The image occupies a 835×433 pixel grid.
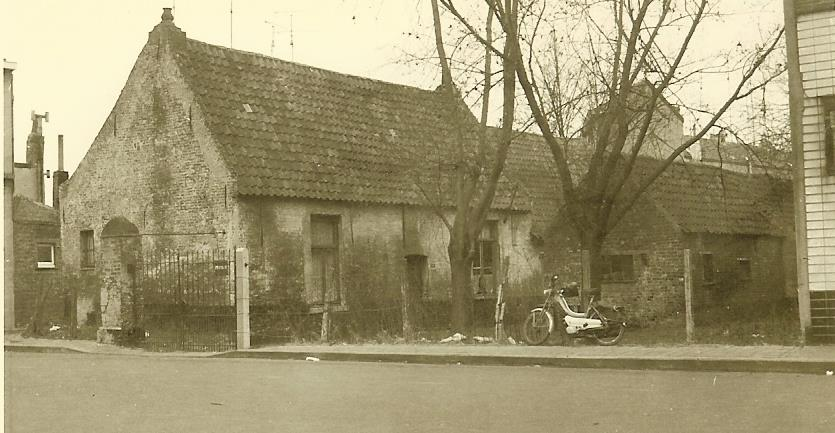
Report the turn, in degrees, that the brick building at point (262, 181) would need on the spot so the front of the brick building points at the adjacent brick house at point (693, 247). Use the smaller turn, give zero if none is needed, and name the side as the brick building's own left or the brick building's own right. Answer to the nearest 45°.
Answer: approximately 45° to the brick building's own left

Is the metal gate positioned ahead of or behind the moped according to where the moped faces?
ahead

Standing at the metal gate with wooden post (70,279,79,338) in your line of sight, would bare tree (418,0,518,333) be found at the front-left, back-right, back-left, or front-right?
back-right

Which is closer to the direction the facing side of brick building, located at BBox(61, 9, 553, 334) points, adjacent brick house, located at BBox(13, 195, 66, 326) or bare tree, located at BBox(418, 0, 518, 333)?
the bare tree

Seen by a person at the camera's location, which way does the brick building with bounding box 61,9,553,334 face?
facing the viewer and to the right of the viewer

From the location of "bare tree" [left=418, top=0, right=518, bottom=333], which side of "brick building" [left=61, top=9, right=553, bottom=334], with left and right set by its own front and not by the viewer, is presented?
front

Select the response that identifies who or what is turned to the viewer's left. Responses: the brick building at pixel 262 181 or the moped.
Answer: the moped

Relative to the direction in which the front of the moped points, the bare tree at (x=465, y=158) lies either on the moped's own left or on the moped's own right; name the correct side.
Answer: on the moped's own right

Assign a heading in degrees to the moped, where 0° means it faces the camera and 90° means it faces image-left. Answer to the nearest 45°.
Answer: approximately 90°

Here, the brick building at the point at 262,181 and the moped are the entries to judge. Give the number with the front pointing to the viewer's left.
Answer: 1

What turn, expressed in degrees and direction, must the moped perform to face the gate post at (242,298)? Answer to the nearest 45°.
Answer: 0° — it already faces it

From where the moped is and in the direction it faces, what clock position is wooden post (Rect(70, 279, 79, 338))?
The wooden post is roughly at 1 o'clock from the moped.

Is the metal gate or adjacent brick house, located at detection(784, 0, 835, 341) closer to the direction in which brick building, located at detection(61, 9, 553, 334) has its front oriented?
the adjacent brick house
